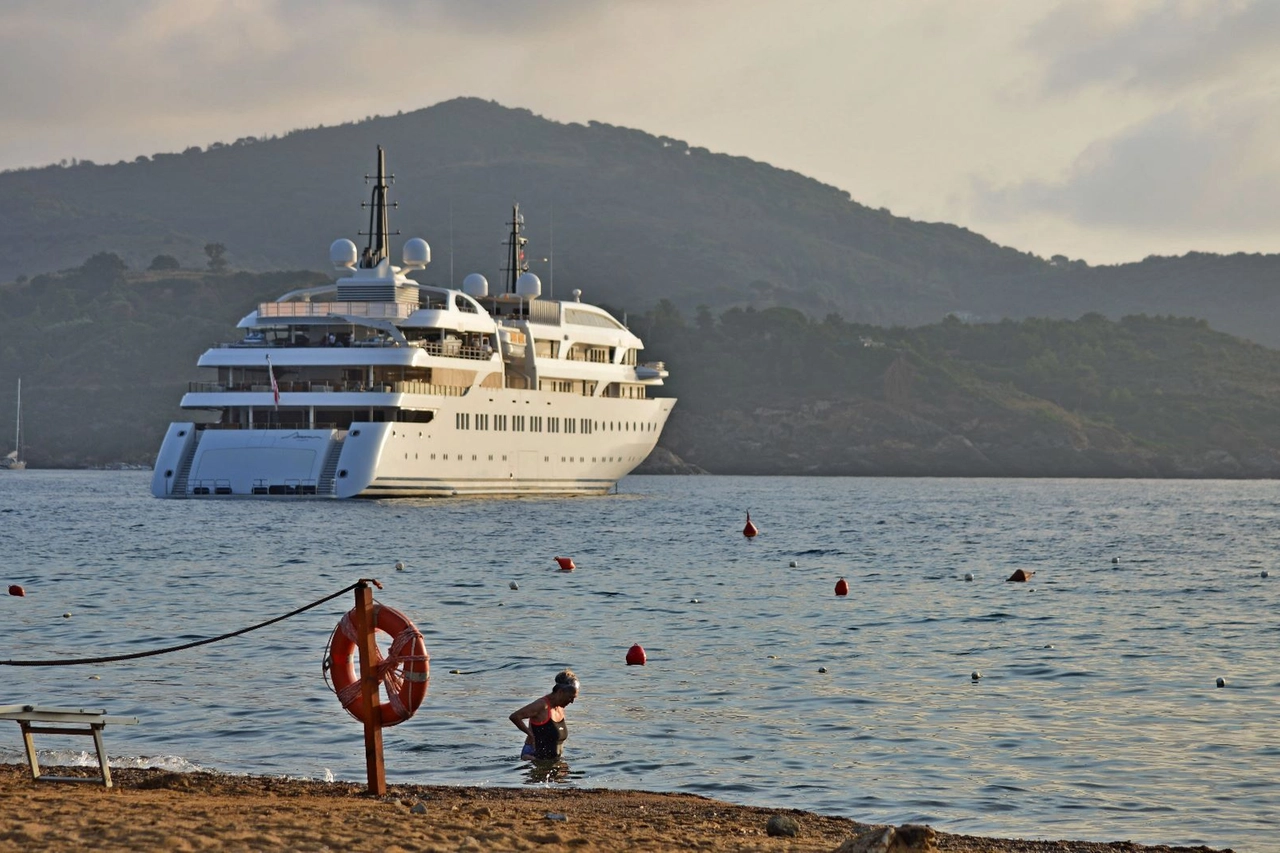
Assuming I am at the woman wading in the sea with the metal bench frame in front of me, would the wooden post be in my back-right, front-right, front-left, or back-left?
front-left

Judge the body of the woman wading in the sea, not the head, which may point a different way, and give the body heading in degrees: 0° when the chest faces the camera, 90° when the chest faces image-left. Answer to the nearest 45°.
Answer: approximately 315°

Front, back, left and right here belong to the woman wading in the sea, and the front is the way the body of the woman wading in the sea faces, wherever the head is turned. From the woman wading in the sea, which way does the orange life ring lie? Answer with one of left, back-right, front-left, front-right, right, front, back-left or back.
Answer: right

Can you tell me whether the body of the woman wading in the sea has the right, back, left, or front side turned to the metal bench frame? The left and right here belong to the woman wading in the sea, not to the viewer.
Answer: right

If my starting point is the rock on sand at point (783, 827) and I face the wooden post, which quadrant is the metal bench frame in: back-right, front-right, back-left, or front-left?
front-left

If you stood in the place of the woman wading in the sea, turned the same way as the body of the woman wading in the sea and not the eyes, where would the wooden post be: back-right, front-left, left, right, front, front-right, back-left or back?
right
